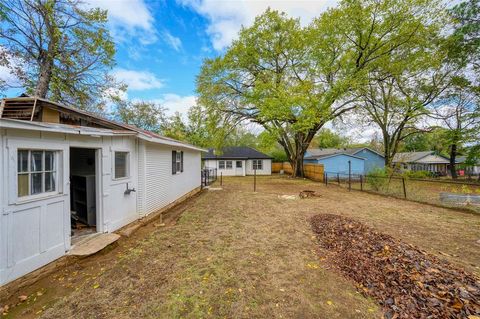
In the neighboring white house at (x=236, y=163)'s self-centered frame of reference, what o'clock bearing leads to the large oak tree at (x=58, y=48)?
The large oak tree is roughly at 1 o'clock from the neighboring white house.

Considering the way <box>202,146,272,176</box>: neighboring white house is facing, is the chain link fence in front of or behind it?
in front

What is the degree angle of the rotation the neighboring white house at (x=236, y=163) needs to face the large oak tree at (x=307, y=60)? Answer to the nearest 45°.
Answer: approximately 45° to its left

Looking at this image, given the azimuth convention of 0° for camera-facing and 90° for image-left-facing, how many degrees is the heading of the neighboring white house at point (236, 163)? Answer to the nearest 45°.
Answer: approximately 0°

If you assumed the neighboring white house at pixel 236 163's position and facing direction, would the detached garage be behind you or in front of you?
in front

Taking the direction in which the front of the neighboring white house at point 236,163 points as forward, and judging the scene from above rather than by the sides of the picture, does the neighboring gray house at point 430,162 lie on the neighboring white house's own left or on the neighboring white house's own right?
on the neighboring white house's own left
